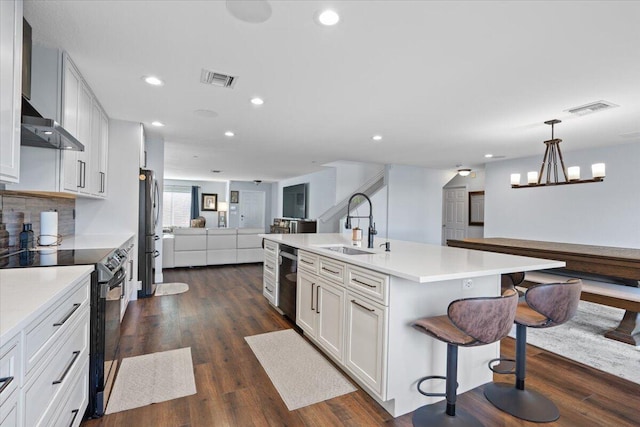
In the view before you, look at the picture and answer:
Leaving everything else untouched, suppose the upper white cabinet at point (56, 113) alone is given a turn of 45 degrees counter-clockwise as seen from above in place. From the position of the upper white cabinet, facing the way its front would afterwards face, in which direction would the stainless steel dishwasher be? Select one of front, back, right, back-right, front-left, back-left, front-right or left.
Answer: front-right

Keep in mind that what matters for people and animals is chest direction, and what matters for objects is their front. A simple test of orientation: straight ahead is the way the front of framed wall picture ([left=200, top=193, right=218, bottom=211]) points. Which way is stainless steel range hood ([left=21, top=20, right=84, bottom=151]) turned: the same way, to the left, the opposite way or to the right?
to the left

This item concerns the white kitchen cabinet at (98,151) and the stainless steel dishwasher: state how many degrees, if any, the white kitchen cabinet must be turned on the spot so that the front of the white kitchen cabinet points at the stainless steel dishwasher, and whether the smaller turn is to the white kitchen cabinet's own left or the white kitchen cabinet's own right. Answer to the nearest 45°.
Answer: approximately 45° to the white kitchen cabinet's own right

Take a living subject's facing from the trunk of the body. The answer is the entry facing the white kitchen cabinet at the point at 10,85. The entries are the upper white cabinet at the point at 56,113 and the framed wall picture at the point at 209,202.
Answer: the framed wall picture

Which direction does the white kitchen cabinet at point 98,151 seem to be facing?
to the viewer's right

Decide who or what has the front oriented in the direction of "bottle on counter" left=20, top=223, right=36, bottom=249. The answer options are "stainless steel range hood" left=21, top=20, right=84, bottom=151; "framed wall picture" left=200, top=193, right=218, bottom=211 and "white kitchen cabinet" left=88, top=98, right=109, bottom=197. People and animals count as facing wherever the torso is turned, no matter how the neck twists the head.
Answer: the framed wall picture

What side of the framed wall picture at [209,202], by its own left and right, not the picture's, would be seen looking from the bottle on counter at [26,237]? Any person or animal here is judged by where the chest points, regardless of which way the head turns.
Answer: front

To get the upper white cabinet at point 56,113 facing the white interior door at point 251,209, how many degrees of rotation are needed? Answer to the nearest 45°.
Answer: approximately 45° to its left

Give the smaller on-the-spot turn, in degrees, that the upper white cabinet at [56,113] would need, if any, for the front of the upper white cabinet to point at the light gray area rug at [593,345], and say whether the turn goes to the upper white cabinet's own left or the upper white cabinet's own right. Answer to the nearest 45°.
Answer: approximately 45° to the upper white cabinet's own right

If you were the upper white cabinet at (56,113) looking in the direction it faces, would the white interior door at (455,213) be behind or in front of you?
in front

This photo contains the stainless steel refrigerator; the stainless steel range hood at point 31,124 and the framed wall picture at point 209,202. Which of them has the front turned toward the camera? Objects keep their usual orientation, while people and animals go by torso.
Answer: the framed wall picture

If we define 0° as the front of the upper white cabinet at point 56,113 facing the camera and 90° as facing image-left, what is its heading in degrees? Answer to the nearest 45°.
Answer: approximately 270°

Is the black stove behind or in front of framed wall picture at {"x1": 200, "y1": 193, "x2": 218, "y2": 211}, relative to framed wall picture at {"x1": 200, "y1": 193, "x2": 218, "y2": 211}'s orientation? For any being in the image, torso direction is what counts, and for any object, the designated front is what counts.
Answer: in front

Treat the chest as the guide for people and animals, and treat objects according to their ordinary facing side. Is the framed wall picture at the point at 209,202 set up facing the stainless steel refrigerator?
yes

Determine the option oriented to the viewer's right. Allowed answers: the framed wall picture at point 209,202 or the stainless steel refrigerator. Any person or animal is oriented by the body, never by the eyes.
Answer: the stainless steel refrigerator
